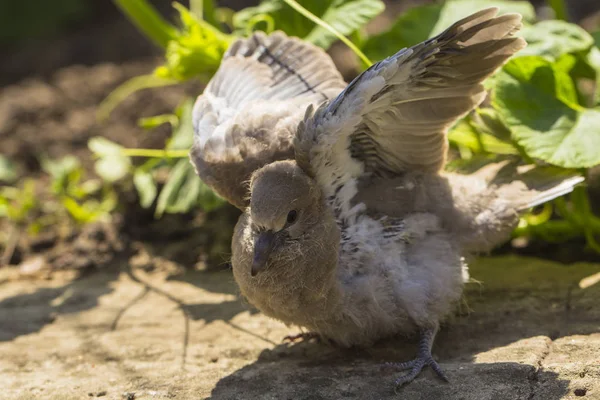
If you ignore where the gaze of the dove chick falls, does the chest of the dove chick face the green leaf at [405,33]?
no

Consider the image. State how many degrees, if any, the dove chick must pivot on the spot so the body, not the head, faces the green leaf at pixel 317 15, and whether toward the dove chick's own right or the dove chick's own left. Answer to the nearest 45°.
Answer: approximately 135° to the dove chick's own right

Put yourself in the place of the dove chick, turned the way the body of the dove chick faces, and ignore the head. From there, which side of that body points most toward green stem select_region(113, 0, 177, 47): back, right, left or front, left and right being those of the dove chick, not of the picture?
right

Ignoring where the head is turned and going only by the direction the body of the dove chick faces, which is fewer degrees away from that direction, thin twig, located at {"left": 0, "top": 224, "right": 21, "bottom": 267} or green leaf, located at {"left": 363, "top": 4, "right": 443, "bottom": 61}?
the thin twig

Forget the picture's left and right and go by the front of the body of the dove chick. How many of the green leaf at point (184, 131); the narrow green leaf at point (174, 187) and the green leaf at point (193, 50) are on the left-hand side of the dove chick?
0

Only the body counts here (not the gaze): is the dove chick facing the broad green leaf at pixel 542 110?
no

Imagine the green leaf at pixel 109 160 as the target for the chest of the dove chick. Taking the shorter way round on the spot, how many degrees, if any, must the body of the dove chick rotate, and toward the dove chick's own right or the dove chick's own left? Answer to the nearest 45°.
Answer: approximately 90° to the dove chick's own right

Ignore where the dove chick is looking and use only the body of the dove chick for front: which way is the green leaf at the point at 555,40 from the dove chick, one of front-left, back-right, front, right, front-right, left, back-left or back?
back

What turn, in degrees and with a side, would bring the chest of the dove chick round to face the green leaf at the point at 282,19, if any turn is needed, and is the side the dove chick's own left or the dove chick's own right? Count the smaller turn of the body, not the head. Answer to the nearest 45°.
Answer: approximately 90° to the dove chick's own right

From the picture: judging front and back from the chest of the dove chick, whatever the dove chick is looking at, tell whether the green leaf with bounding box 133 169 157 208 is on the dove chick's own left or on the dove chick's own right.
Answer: on the dove chick's own right

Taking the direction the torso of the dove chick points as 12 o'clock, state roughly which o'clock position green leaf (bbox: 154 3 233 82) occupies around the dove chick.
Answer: The green leaf is roughly at 3 o'clock from the dove chick.

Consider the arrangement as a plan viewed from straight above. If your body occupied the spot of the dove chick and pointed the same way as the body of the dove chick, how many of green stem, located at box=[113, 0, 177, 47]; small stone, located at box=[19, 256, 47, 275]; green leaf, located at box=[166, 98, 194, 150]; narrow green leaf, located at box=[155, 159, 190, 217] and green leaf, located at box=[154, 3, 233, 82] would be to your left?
0

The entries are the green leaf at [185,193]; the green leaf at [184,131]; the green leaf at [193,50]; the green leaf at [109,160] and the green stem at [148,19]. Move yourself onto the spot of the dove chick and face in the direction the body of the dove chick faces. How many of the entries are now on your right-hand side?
5

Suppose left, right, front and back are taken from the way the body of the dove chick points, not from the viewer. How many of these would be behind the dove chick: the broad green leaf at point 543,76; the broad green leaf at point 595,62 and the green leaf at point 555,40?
3

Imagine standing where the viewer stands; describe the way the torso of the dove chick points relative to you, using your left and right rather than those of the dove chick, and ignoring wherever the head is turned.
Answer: facing the viewer and to the left of the viewer

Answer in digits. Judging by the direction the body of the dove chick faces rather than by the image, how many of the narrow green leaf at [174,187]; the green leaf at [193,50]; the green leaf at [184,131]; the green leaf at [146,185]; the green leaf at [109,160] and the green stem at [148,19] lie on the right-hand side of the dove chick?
6

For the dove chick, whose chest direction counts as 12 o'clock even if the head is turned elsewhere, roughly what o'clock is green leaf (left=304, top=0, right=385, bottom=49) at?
The green leaf is roughly at 4 o'clock from the dove chick.
